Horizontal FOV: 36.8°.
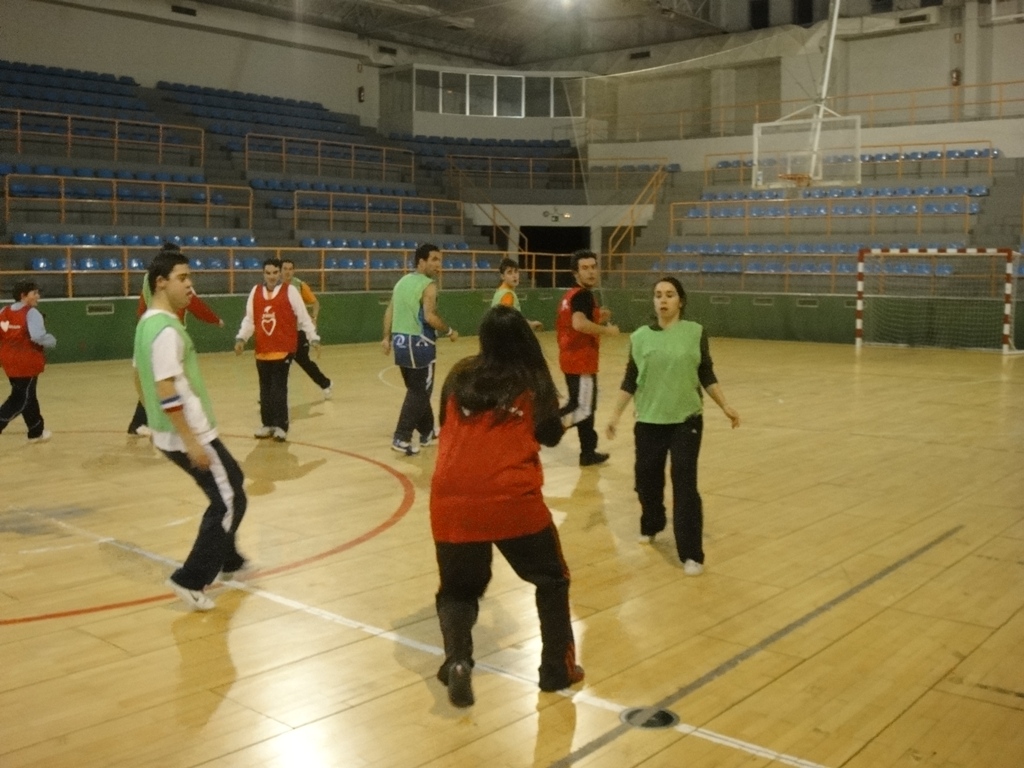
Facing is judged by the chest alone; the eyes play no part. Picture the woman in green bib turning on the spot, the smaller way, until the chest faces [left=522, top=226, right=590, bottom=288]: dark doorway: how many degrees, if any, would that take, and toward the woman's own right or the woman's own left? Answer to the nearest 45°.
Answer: approximately 180°

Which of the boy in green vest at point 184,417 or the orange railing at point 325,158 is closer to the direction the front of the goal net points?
the boy in green vest

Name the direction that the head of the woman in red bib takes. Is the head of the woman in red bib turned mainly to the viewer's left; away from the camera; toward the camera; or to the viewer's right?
away from the camera

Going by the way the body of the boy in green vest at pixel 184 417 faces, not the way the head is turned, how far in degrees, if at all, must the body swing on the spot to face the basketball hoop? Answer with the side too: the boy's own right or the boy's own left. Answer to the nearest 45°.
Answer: approximately 45° to the boy's own left

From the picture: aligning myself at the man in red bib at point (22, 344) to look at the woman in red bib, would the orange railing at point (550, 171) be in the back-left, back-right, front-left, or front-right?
back-left

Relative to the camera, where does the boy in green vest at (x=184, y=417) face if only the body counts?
to the viewer's right

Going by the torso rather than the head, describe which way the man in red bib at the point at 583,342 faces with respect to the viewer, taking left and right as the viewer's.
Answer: facing to the right of the viewer

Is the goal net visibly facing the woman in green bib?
yes

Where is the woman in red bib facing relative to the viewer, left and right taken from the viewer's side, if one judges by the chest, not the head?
facing away from the viewer
